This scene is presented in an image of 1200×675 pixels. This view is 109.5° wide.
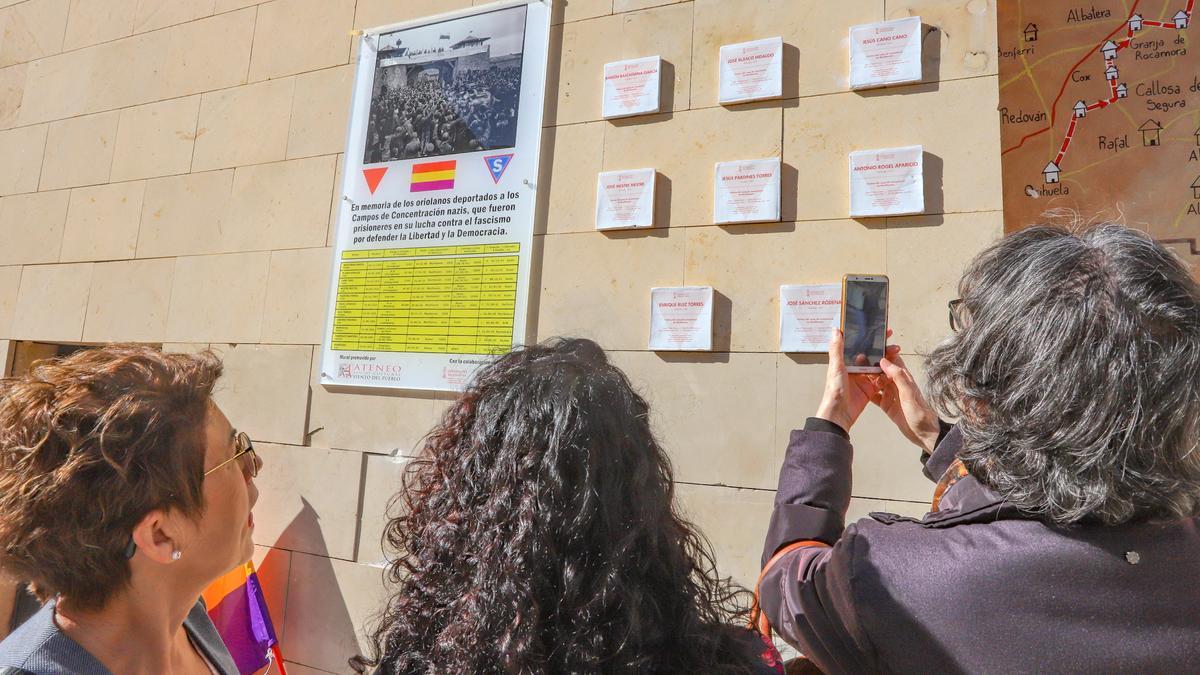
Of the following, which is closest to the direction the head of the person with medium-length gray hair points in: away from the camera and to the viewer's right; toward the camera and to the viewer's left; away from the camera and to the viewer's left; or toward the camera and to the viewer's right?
away from the camera and to the viewer's left

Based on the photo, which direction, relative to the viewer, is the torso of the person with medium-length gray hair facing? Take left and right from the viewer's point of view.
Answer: facing away from the viewer and to the left of the viewer
